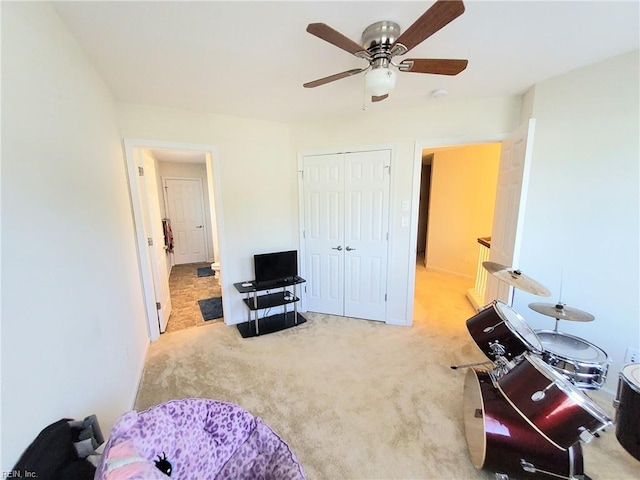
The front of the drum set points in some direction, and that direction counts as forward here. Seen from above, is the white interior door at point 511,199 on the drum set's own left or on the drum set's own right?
on the drum set's own right

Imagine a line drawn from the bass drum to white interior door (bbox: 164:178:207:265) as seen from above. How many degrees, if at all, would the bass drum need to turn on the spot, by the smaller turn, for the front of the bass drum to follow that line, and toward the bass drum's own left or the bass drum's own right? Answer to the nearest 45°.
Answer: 0° — it already faces it

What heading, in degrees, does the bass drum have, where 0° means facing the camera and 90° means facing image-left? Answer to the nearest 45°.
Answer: approximately 90°

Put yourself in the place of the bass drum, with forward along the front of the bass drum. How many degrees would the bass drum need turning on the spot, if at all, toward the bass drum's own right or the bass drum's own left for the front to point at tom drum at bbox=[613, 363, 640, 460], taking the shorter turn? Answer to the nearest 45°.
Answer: approximately 135° to the bass drum's own right

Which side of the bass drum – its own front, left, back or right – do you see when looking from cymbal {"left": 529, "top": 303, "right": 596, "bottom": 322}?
right

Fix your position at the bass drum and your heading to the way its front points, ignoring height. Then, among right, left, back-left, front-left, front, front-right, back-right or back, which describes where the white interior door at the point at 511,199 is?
right

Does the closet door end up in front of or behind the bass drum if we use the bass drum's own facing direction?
in front

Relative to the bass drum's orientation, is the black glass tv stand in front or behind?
in front

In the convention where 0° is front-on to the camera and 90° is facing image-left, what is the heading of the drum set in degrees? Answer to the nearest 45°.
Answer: approximately 90°
